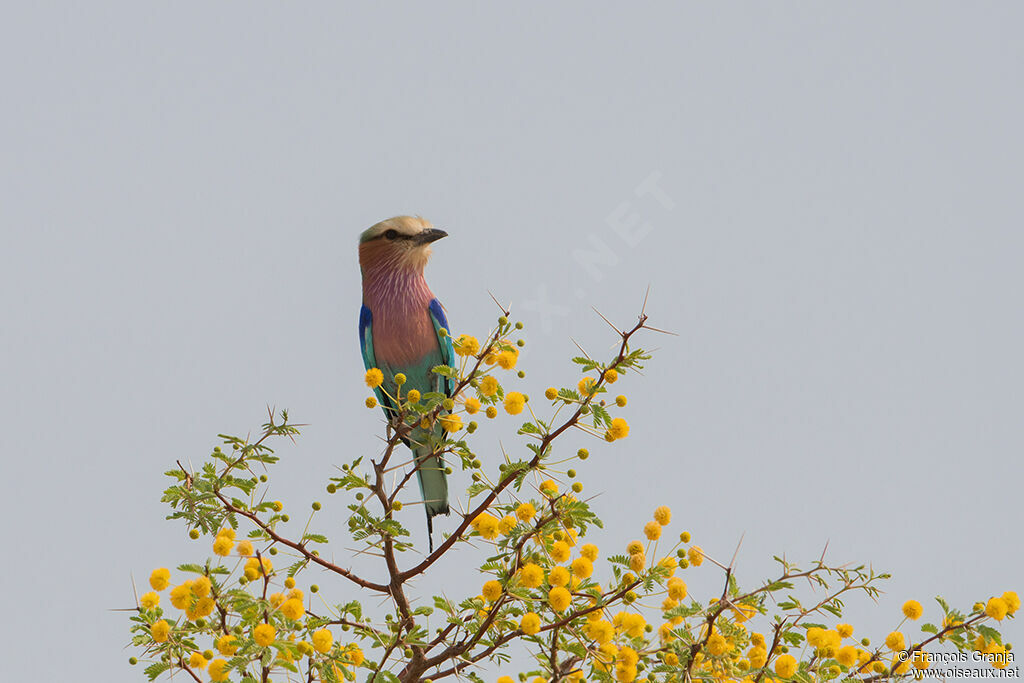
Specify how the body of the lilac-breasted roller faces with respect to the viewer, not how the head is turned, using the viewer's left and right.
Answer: facing the viewer
